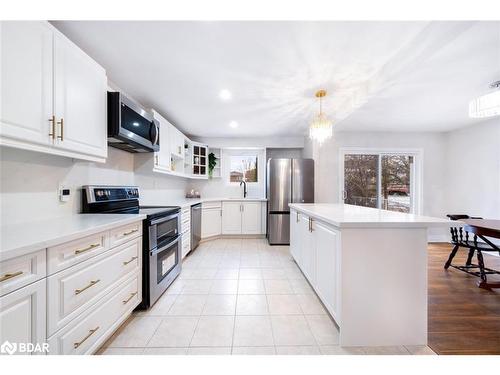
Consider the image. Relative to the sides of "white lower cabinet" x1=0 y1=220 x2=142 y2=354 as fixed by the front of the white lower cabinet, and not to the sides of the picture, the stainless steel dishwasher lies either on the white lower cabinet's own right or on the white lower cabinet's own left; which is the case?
on the white lower cabinet's own left

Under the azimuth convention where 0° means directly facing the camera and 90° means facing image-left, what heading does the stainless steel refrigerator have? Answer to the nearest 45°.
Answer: approximately 0°

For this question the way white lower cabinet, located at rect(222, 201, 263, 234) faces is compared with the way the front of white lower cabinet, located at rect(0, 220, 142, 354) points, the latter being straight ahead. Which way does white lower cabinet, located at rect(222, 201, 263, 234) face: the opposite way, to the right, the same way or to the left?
to the right

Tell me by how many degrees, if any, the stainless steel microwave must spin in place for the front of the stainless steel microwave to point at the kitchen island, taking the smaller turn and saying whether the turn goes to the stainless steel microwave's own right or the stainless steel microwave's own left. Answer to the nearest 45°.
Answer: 0° — it already faces it

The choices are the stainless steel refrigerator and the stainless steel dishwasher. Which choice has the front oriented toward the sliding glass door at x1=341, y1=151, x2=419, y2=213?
the stainless steel dishwasher

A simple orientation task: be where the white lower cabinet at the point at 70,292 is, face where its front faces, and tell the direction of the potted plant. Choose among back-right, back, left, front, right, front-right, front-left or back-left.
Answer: left

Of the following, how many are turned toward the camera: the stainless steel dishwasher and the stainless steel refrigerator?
1

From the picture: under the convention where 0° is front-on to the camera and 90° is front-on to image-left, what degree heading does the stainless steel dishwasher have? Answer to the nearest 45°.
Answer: approximately 270°

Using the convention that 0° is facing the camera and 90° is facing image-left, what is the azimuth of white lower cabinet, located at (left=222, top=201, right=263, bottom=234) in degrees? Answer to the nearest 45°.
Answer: approximately 0°

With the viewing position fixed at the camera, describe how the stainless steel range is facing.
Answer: facing the viewer and to the right of the viewer

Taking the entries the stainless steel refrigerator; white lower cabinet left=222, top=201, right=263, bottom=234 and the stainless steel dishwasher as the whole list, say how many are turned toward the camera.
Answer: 2
